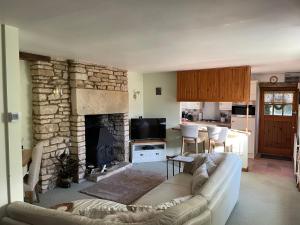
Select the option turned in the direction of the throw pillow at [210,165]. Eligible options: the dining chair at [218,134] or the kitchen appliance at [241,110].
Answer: the kitchen appliance

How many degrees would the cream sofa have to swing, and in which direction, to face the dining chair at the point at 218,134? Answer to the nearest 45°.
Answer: approximately 90° to its right

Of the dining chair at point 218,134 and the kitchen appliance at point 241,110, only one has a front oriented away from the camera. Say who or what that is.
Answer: the dining chair

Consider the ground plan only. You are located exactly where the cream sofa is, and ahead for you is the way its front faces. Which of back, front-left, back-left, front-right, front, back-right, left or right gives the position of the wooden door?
right

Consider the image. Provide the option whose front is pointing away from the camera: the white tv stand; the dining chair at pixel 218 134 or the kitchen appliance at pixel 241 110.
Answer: the dining chair

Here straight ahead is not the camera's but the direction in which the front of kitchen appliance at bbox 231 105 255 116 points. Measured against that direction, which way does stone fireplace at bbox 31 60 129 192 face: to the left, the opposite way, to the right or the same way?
to the left

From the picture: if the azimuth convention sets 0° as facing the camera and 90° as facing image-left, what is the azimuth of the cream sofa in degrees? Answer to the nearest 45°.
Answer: approximately 135°

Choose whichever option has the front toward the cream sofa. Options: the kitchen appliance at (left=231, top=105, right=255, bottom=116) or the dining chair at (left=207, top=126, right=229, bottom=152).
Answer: the kitchen appliance

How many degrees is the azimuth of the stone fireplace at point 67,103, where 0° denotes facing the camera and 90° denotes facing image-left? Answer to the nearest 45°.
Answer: approximately 315°

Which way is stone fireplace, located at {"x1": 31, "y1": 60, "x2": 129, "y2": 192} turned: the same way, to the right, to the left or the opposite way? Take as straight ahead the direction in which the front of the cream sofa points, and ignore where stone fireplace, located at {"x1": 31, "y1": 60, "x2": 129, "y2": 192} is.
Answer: the opposite way

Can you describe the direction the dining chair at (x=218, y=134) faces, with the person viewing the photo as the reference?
facing away from the viewer

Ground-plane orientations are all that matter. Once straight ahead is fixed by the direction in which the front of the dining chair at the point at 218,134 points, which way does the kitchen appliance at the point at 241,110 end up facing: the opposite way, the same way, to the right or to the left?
the opposite way

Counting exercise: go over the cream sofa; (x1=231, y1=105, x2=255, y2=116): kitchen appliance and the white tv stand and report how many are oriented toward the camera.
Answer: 2

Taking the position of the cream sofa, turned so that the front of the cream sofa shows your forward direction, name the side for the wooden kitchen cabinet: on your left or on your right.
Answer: on your right

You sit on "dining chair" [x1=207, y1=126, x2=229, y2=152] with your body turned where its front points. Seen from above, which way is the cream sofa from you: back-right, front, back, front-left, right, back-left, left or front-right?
back

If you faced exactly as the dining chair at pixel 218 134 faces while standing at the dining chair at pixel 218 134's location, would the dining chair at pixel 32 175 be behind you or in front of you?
behind
